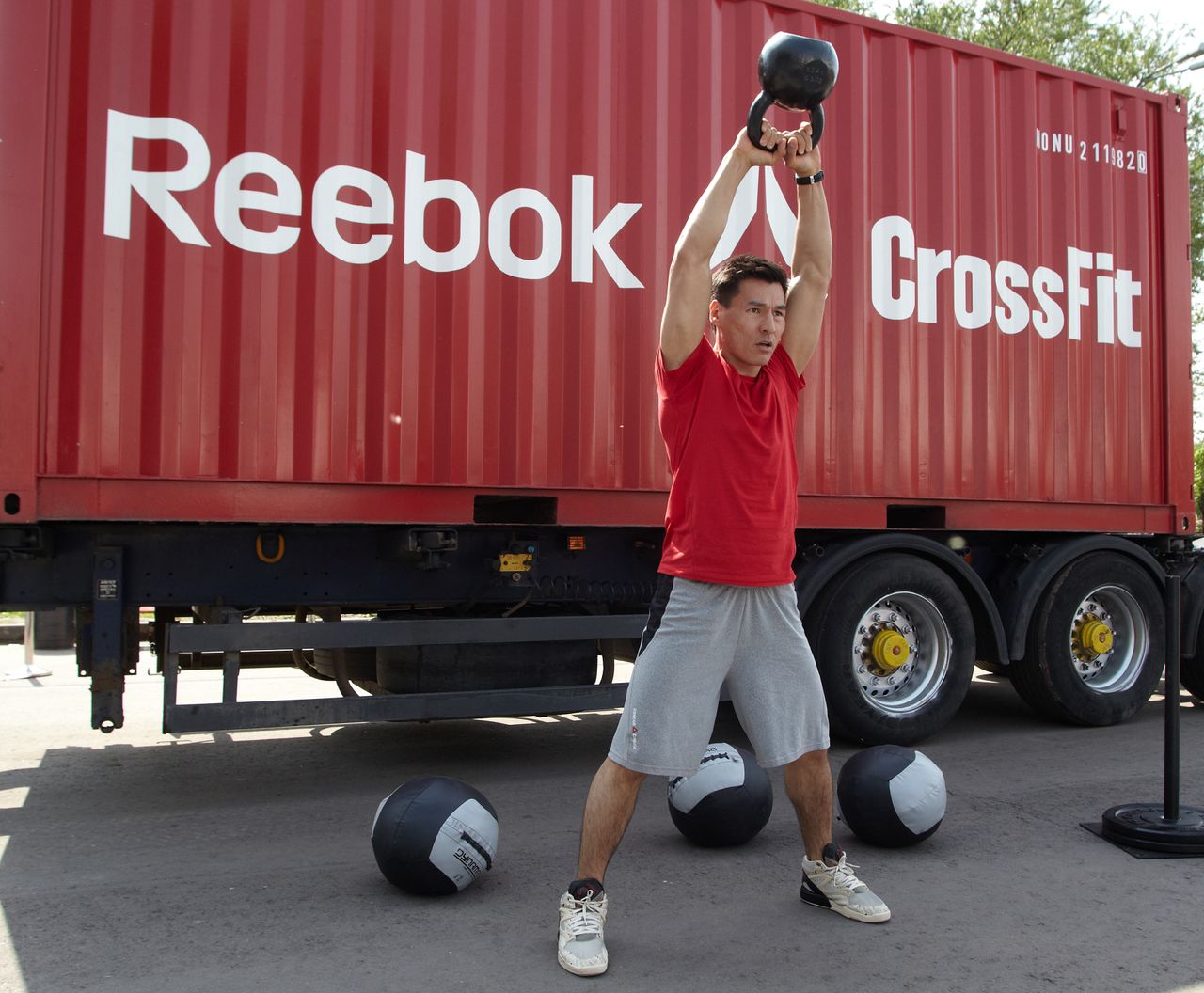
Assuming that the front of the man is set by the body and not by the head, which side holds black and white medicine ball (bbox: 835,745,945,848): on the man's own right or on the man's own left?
on the man's own left

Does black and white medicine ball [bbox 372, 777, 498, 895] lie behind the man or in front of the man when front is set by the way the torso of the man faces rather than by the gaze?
behind

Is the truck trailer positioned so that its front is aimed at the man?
no

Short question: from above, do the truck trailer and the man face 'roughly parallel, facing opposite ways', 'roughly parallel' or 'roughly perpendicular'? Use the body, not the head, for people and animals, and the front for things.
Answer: roughly perpendicular

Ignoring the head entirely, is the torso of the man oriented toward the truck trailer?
no

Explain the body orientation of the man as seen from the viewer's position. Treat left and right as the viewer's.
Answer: facing the viewer and to the right of the viewer

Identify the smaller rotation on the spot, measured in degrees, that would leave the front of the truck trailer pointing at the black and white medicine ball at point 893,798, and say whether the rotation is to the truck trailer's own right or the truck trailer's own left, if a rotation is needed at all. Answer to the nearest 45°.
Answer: approximately 90° to the truck trailer's own left

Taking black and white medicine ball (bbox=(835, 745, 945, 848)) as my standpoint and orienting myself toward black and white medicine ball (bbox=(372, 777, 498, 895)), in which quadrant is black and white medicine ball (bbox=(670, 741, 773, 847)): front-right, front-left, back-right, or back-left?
front-right

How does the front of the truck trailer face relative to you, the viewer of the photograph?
facing the viewer and to the left of the viewer

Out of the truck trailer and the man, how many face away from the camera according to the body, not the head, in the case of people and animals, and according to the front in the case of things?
0
